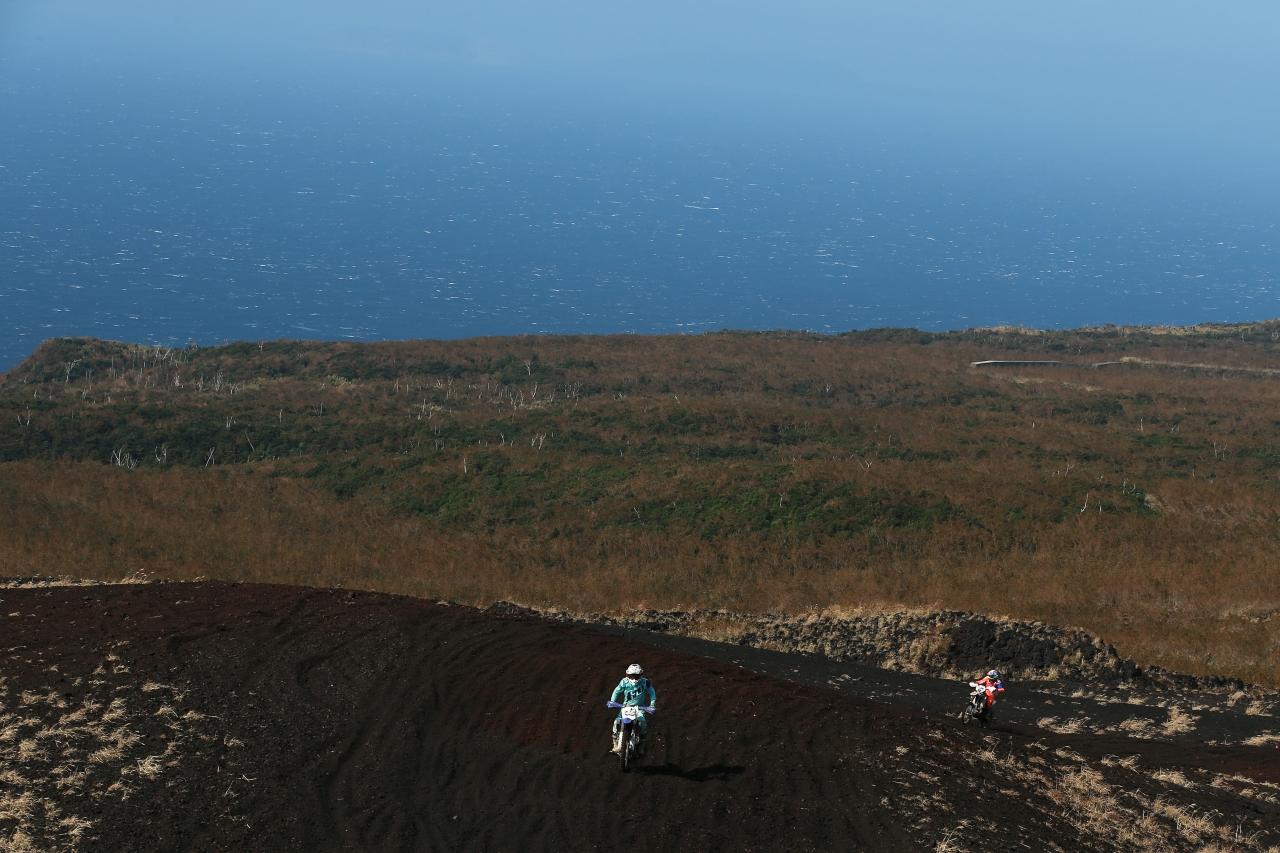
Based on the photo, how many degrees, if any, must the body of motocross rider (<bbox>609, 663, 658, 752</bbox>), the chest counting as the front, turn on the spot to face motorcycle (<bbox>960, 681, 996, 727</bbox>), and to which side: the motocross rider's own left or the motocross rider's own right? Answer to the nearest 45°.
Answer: approximately 135° to the motocross rider's own left

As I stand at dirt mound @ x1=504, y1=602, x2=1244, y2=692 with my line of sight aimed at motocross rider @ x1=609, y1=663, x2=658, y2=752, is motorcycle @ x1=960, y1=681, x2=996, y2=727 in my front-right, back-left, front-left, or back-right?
front-left

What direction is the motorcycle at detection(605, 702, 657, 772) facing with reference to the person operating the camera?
facing the viewer

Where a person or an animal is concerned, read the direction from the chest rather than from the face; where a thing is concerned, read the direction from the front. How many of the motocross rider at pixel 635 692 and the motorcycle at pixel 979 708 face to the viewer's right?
0

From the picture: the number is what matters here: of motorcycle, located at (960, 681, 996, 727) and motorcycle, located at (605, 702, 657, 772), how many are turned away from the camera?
0

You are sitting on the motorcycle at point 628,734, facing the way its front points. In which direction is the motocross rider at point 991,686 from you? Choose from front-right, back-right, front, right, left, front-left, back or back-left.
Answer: back-left

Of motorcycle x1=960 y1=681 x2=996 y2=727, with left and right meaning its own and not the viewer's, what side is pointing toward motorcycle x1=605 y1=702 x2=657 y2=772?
front

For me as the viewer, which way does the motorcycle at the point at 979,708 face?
facing the viewer and to the left of the viewer

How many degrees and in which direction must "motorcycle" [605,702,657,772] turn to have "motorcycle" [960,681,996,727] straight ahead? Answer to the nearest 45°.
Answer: approximately 135° to its left

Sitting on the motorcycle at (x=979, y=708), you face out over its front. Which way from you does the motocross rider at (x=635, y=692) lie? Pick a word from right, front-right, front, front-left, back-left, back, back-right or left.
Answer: front

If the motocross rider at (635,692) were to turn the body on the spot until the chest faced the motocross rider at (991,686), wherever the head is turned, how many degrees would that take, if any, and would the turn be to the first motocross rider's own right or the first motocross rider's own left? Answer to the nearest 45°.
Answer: approximately 135° to the first motocross rider's own left

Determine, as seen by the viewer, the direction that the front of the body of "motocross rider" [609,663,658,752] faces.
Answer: toward the camera
